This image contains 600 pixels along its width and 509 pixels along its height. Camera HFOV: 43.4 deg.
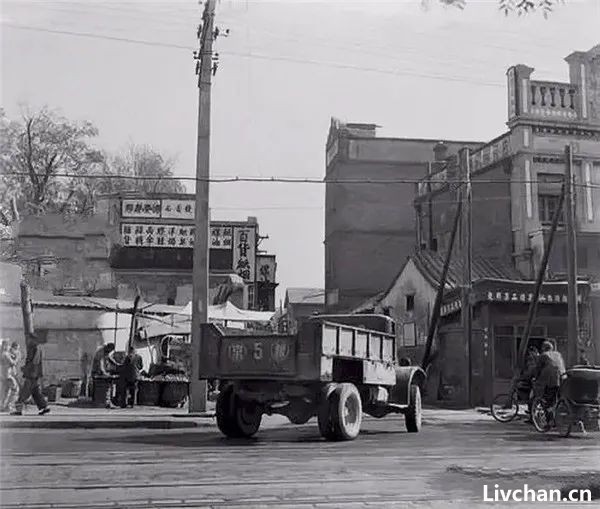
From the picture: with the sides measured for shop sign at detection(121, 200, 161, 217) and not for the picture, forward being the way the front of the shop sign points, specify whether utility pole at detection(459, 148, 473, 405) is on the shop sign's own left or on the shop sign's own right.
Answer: on the shop sign's own left

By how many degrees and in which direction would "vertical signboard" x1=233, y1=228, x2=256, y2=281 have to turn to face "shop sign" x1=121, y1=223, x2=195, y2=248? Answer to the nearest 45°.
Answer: approximately 45° to its right

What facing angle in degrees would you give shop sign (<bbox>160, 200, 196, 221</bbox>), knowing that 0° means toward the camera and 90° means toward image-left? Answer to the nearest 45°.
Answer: approximately 0°

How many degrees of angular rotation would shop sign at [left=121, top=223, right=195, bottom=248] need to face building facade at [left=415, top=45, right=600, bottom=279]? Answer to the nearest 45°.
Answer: approximately 45° to its left
